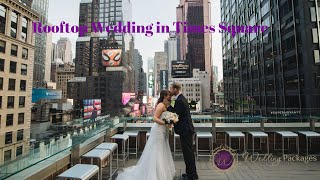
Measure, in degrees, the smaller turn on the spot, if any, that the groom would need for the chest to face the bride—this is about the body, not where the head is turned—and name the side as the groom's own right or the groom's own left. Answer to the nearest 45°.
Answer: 0° — they already face them

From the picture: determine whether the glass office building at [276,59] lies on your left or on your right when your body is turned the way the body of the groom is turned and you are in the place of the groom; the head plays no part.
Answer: on your right

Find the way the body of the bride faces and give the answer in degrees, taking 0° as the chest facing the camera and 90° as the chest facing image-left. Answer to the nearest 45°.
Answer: approximately 270°

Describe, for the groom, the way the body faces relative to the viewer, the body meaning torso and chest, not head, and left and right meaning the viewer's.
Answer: facing to the left of the viewer

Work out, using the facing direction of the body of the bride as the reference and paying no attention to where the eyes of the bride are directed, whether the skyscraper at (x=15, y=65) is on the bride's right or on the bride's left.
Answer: on the bride's left

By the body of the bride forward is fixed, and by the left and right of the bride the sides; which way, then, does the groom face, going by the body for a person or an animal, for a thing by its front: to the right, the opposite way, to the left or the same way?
the opposite way

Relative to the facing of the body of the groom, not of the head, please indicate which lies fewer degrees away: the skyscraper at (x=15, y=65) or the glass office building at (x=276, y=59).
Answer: the skyscraper

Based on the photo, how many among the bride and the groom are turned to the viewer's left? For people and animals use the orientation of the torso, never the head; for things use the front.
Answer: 1

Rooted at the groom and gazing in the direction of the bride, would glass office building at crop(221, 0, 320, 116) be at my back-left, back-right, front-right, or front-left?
back-right

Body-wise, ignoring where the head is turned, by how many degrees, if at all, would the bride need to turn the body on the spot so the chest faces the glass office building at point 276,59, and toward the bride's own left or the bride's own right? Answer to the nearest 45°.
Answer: approximately 45° to the bride's own left

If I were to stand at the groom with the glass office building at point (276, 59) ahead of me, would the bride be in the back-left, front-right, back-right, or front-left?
back-left
